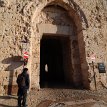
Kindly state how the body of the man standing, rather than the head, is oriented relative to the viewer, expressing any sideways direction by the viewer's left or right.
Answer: facing away from the viewer and to the right of the viewer
